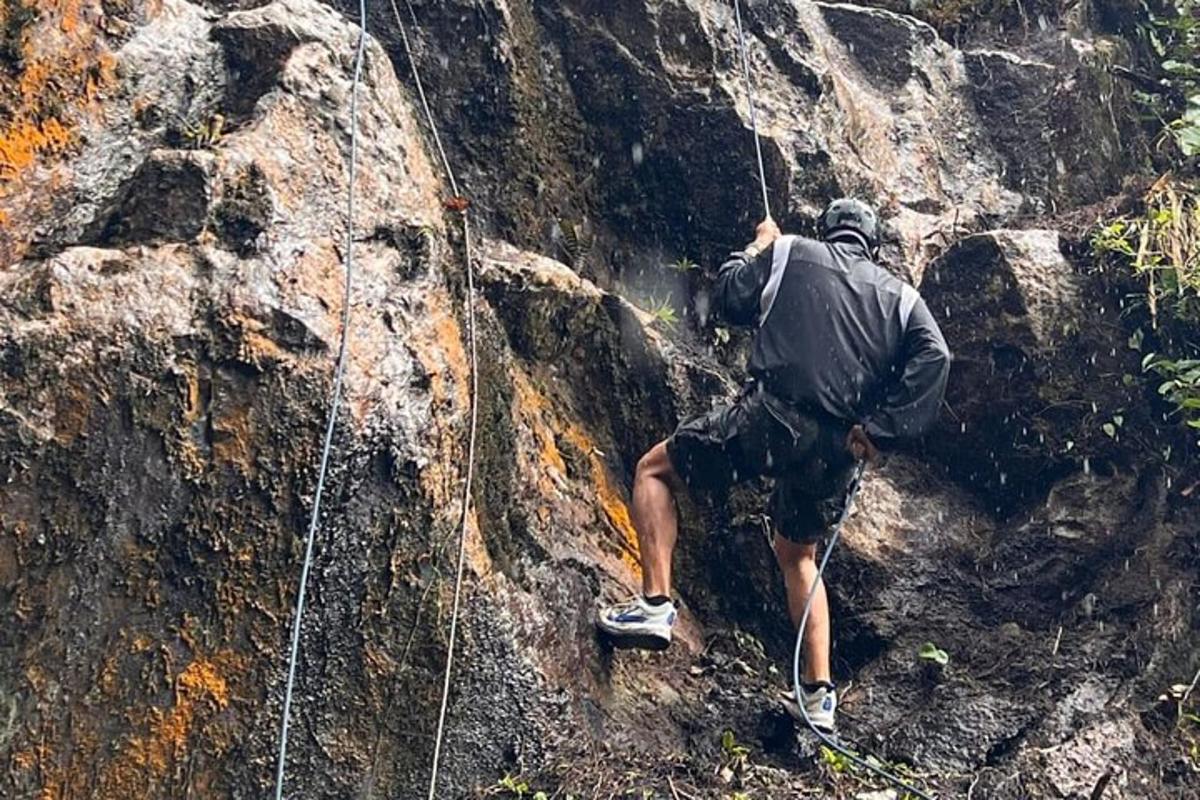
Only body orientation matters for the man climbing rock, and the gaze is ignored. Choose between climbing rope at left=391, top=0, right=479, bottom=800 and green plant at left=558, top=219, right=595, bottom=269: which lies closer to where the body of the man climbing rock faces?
the green plant

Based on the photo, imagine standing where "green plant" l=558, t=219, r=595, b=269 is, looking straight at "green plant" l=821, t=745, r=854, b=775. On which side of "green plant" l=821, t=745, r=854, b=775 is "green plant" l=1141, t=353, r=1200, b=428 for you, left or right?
left

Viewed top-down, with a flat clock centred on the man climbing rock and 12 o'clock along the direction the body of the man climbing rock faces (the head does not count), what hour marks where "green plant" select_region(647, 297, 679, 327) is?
The green plant is roughly at 11 o'clock from the man climbing rock.

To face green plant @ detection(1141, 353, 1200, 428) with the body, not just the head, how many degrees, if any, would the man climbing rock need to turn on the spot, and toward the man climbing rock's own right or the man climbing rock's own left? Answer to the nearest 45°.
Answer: approximately 45° to the man climbing rock's own right

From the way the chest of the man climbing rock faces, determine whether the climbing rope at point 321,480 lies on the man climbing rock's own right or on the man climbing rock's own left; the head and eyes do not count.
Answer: on the man climbing rock's own left

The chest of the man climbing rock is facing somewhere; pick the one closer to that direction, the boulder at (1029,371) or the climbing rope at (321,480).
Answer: the boulder

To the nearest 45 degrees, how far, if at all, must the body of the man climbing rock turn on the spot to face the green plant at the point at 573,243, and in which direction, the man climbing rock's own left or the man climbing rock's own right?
approximately 45° to the man climbing rock's own left

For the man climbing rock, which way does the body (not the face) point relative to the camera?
away from the camera

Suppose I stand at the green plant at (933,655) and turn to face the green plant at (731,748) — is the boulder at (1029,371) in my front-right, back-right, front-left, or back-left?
back-right

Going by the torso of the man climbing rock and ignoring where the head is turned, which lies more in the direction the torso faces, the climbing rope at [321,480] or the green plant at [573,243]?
the green plant

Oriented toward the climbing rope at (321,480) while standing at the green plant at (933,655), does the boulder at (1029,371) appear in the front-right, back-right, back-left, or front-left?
back-right
